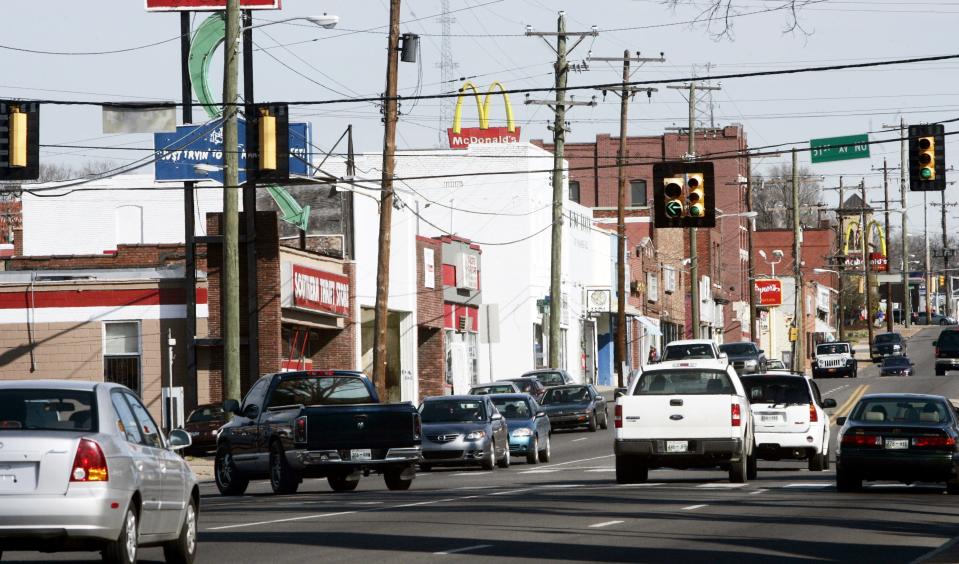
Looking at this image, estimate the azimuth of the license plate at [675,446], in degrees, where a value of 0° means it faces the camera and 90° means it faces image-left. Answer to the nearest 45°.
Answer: approximately 0°

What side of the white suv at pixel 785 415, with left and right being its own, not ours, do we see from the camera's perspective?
back

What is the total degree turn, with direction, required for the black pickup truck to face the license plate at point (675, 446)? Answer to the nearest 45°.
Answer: approximately 135° to its right

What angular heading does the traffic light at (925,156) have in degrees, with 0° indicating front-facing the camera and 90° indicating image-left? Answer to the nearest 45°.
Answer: approximately 0°

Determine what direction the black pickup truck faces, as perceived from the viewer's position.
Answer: facing away from the viewer and to the left of the viewer

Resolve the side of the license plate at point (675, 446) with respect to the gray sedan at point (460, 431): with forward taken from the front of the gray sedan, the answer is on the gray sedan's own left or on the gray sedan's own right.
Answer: on the gray sedan's own left

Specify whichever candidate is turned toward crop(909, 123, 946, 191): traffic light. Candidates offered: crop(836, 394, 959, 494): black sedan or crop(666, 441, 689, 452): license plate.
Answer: the black sedan

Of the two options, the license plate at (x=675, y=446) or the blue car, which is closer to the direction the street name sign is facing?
the license plate

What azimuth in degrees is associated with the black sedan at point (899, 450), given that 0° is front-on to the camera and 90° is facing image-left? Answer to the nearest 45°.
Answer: approximately 180°
